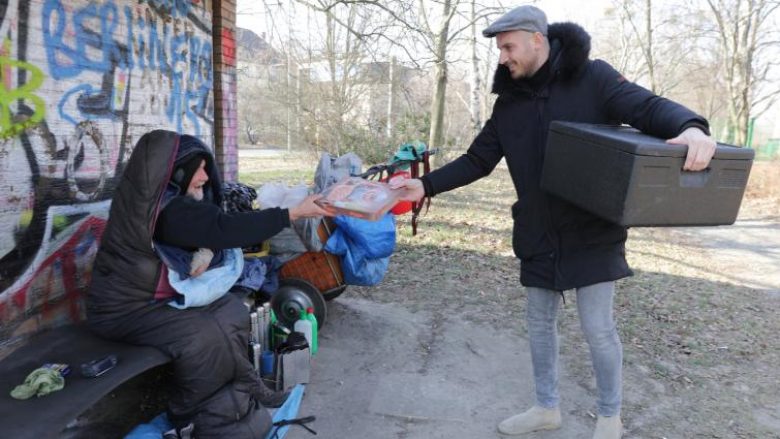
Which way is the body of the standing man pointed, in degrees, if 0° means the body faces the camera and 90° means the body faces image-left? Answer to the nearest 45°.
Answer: approximately 45°

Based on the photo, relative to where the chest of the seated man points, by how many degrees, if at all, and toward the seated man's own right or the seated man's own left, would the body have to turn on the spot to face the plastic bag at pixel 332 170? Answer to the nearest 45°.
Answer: approximately 45° to the seated man's own left

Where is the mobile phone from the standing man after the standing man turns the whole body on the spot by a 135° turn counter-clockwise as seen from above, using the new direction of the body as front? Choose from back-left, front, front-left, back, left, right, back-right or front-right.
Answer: back-right

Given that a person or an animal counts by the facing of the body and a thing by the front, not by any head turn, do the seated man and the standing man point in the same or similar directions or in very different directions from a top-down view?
very different directions

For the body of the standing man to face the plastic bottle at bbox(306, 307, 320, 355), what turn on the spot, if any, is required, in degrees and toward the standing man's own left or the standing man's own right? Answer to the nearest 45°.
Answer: approximately 45° to the standing man's own right

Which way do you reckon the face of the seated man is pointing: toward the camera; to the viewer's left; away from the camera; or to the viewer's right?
to the viewer's right

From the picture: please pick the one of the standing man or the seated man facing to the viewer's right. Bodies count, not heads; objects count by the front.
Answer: the seated man

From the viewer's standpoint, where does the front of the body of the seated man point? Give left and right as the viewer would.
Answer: facing to the right of the viewer

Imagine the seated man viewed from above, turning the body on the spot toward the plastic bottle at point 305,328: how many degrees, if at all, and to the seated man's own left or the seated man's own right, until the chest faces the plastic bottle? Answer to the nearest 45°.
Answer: approximately 45° to the seated man's own left

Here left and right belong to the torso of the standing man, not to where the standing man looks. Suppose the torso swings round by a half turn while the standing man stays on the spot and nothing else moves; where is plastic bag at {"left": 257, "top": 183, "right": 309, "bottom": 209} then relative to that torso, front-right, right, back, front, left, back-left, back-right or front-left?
back-left

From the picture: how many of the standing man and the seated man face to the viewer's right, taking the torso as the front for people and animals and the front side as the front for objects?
1

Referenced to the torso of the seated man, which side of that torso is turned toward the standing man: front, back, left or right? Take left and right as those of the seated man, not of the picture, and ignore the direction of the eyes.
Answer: front
